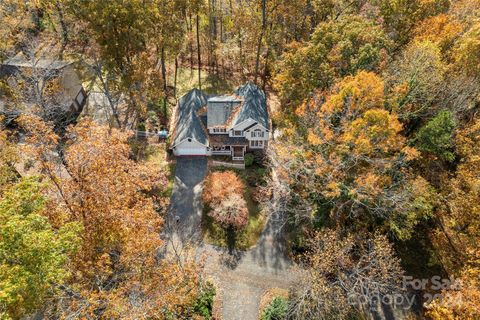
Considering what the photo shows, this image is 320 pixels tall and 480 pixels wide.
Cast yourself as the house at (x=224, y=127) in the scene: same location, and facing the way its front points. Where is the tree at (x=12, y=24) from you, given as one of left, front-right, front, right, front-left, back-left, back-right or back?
right

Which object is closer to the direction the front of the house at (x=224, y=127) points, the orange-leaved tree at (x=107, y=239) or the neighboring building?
the orange-leaved tree

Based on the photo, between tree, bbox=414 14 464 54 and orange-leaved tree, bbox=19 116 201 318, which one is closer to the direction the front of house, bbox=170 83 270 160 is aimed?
the orange-leaved tree

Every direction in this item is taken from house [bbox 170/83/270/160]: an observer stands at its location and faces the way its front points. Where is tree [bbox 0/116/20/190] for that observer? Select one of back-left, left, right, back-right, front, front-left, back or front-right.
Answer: front-right

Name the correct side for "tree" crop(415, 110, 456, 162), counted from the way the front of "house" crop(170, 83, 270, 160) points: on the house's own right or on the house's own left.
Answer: on the house's own left

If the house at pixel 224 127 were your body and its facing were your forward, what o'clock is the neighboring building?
The neighboring building is roughly at 3 o'clock from the house.

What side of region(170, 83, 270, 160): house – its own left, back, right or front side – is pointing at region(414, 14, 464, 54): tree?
left

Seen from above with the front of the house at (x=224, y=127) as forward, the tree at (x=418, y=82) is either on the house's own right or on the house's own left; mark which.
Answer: on the house's own left

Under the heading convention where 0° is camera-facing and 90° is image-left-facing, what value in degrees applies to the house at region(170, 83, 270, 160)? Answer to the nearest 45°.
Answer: approximately 0°
